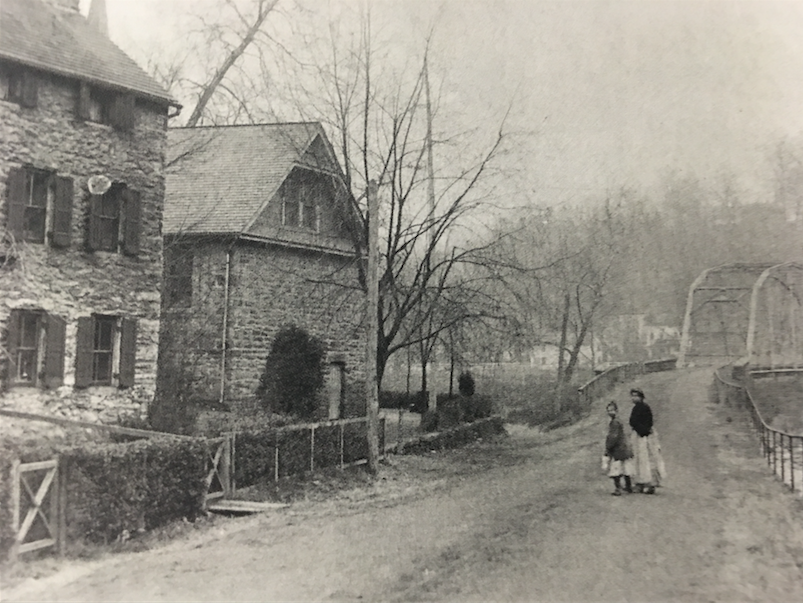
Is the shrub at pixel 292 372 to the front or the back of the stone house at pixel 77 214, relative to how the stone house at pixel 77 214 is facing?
to the front

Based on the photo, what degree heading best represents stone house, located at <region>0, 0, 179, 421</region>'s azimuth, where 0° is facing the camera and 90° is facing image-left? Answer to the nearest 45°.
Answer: approximately 315°

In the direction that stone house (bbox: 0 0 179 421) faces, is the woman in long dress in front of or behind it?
in front
